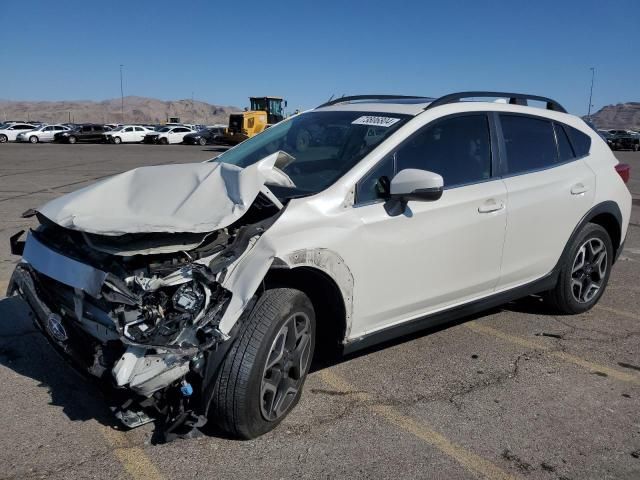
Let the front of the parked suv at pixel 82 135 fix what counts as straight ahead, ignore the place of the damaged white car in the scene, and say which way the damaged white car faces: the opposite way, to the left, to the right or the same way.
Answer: the same way

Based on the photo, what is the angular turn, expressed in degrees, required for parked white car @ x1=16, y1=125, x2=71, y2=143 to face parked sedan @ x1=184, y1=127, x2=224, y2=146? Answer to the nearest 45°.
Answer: approximately 135° to its left

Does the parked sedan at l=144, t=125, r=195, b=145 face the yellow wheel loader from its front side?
no

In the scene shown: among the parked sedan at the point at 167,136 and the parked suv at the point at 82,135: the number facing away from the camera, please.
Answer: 0

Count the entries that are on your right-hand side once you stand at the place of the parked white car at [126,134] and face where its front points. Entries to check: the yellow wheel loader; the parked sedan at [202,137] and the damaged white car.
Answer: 0

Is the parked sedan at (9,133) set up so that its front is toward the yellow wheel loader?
no

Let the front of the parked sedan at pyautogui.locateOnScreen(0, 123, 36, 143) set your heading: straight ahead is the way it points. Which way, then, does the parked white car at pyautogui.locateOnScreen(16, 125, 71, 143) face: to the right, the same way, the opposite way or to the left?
the same way

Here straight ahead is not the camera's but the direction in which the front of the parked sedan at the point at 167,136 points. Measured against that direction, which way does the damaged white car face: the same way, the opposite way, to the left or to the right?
the same way

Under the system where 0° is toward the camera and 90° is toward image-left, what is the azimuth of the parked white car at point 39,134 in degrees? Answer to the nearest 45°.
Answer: approximately 45°

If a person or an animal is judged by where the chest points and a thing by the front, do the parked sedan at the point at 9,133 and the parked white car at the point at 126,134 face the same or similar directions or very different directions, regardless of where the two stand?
same or similar directions

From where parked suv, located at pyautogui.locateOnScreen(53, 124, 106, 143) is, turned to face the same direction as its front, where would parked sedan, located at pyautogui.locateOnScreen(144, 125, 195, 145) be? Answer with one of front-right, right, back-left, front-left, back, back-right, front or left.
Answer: back-left

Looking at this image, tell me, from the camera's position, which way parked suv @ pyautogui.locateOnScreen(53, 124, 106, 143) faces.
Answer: facing the viewer and to the left of the viewer

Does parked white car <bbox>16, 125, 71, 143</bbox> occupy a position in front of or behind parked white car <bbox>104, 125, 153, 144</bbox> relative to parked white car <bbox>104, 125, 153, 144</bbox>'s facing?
in front

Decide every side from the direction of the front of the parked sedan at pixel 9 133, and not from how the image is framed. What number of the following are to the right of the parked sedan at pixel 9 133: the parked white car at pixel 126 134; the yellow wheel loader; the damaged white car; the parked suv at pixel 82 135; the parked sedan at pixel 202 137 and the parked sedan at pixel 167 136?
0

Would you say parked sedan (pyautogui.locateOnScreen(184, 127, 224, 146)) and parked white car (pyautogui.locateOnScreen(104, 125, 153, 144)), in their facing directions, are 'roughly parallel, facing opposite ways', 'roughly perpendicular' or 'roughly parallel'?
roughly parallel

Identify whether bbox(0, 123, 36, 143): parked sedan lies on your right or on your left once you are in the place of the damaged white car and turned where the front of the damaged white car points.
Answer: on your right

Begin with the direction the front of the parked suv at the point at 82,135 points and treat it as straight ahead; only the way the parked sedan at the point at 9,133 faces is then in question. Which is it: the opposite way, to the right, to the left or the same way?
the same way

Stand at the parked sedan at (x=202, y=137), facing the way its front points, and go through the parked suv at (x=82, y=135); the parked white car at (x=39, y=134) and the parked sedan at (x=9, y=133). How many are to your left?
0

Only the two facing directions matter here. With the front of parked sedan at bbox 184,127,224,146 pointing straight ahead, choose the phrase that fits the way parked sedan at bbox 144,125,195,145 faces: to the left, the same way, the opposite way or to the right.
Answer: the same way
